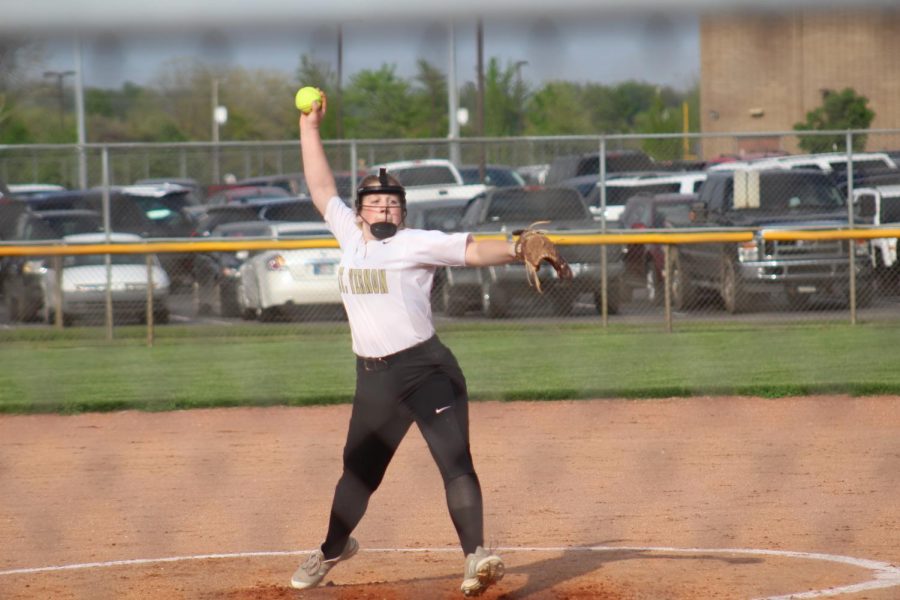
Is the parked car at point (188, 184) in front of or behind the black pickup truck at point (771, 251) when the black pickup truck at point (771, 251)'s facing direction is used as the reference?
behind

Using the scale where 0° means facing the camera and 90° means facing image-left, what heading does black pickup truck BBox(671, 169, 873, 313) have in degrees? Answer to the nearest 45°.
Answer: approximately 315°

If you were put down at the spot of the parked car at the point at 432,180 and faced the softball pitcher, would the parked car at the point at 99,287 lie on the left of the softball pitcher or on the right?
right

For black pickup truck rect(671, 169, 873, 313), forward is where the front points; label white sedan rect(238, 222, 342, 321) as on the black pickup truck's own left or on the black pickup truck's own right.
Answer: on the black pickup truck's own right

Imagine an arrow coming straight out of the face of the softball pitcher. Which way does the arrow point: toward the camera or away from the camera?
toward the camera

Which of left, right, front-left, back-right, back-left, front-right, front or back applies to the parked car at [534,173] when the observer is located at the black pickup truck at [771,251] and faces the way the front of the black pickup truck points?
back

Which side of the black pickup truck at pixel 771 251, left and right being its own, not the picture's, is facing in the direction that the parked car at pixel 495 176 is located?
back

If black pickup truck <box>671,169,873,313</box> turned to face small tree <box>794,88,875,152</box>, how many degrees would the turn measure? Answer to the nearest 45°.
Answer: approximately 135° to its left

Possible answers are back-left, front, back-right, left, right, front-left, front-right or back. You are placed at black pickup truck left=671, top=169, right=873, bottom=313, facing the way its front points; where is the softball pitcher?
front-right

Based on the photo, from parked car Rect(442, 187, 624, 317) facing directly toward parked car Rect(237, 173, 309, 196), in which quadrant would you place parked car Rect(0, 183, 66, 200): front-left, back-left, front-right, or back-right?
front-left
